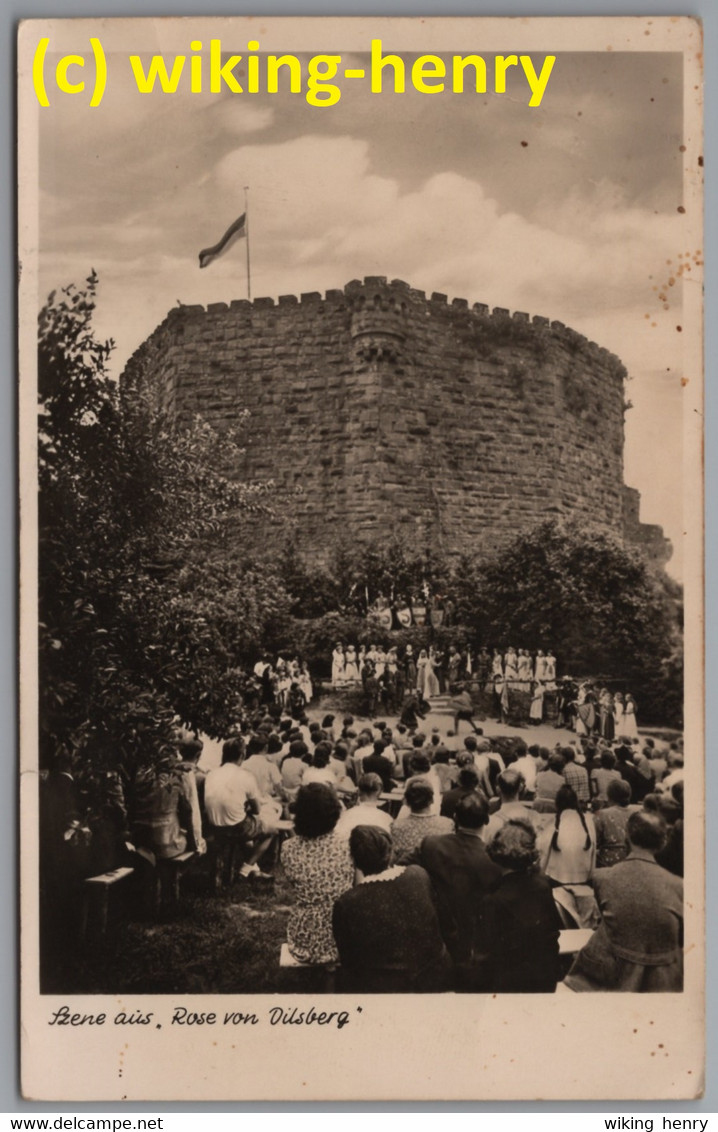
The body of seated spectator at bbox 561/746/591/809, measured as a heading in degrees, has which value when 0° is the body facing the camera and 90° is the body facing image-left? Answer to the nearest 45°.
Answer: approximately 180°

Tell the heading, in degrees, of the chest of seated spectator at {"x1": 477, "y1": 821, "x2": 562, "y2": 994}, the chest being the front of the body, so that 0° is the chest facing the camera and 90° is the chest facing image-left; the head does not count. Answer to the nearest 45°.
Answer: approximately 180°

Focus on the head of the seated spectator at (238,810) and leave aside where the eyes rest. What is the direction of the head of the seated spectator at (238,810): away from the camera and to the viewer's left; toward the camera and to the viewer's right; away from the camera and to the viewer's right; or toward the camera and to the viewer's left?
away from the camera and to the viewer's right

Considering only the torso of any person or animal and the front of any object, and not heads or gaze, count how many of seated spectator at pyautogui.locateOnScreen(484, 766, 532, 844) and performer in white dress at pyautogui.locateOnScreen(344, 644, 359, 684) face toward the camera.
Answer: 1

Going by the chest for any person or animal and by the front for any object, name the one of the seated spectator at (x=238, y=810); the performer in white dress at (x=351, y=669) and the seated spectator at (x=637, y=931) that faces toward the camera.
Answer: the performer in white dress

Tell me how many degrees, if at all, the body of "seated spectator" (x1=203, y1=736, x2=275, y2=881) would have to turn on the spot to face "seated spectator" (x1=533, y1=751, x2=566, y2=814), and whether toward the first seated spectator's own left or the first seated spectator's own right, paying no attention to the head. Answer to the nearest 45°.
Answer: approximately 45° to the first seated spectator's own right

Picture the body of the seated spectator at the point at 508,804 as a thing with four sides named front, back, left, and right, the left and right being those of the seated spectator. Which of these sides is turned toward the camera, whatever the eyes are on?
back

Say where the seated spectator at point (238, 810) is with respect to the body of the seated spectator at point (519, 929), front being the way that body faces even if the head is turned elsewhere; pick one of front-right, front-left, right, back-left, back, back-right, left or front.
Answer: left

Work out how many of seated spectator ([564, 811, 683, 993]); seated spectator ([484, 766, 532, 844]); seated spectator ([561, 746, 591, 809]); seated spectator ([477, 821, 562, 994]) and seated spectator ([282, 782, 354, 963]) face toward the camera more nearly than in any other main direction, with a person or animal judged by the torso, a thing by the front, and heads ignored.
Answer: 0

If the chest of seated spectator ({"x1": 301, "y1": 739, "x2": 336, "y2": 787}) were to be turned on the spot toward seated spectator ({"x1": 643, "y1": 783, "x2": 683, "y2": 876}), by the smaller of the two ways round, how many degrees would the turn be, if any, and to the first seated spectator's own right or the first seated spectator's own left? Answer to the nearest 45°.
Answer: approximately 90° to the first seated spectator's own right

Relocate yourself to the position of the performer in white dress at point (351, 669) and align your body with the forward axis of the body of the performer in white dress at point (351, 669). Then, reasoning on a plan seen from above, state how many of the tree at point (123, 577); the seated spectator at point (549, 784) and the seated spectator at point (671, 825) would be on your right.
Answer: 1

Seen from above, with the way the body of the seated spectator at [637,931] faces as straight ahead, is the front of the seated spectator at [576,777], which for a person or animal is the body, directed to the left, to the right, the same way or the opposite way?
the same way

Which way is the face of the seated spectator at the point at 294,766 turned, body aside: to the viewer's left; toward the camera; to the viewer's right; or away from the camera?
away from the camera

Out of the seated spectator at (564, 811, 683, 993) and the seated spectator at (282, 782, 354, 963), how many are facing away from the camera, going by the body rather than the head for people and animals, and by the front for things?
2

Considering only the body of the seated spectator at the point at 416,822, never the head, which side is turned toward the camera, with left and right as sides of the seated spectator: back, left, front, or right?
back

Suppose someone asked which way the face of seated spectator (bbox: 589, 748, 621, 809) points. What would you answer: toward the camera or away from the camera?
away from the camera

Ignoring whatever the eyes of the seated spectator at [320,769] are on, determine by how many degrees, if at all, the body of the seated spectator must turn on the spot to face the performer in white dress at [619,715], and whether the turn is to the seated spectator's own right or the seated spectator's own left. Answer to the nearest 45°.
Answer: approximately 90° to the seated spectator's own right

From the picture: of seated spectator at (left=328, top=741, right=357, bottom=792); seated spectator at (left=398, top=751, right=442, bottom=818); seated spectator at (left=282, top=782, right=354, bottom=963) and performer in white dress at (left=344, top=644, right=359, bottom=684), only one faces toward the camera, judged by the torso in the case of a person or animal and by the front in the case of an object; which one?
the performer in white dress

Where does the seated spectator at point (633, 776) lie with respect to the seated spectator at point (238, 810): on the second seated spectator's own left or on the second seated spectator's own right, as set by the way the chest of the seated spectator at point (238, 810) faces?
on the second seated spectator's own right

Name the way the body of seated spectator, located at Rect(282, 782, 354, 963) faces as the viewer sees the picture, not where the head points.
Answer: away from the camera

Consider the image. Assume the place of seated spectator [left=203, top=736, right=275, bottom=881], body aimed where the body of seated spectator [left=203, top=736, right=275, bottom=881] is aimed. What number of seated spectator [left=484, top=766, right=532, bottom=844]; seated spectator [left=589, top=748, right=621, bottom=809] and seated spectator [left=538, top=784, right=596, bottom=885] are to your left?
0
